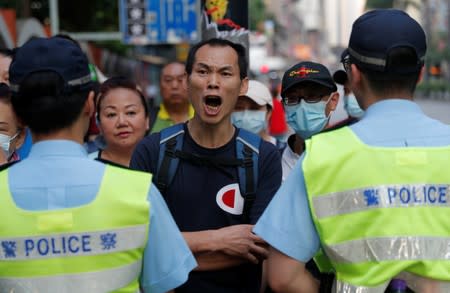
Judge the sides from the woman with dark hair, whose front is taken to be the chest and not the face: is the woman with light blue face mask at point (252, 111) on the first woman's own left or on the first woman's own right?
on the first woman's own left

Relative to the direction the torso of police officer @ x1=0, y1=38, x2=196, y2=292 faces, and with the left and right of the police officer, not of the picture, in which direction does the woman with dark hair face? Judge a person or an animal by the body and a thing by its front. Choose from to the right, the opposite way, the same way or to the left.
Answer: the opposite way

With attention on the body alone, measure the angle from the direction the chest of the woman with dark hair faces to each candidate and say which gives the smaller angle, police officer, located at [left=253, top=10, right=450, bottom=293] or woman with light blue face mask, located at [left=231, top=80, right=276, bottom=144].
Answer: the police officer

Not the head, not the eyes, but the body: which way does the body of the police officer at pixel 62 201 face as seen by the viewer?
away from the camera

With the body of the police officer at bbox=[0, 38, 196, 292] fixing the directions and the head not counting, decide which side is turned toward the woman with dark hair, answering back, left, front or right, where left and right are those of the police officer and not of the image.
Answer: front

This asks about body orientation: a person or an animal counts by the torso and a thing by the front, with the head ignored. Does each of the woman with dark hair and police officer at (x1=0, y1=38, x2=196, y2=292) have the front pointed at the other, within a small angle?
yes

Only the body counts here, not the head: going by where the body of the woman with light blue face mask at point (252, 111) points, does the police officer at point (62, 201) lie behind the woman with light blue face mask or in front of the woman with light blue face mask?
in front

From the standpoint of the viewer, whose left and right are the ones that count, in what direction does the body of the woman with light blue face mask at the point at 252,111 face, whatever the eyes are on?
facing the viewer and to the left of the viewer

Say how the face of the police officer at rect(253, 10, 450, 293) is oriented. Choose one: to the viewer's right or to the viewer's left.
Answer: to the viewer's left

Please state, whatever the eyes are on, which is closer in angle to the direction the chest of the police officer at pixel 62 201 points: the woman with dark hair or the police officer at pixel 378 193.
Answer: the woman with dark hair

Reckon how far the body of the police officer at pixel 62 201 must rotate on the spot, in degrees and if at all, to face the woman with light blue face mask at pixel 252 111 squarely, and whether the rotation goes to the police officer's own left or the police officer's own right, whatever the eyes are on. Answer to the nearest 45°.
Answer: approximately 45° to the police officer's own right

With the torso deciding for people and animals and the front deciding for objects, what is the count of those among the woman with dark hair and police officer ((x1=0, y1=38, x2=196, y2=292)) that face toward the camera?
1
